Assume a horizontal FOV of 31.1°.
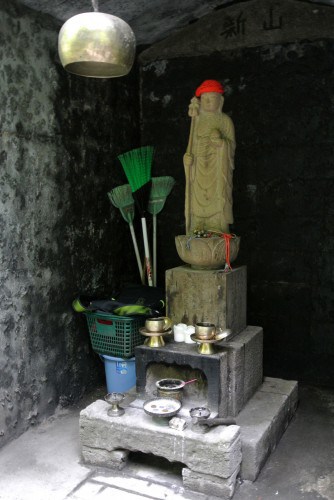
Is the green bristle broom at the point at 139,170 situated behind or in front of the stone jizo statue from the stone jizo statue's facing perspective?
behind

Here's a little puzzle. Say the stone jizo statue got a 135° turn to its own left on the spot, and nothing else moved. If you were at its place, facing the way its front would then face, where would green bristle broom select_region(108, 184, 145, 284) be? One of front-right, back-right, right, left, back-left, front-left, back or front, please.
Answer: left

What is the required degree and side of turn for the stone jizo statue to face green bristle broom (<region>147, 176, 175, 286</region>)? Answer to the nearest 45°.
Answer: approximately 135° to its right

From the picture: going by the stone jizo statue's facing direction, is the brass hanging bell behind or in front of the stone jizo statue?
in front

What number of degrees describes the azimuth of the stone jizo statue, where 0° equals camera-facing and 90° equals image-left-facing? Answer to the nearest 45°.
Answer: approximately 0°
